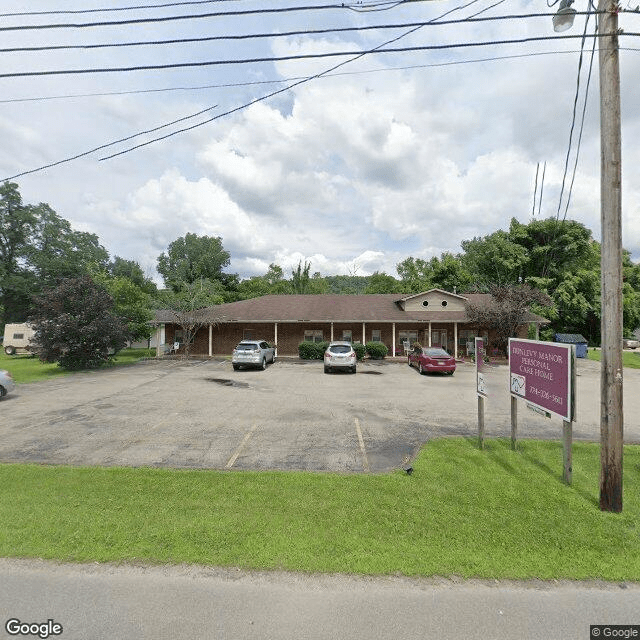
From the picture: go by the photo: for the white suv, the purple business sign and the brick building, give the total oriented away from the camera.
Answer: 1

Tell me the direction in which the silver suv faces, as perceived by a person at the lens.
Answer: facing away from the viewer and to the right of the viewer

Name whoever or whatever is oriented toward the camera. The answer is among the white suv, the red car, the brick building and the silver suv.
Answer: the brick building

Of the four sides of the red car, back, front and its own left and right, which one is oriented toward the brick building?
front

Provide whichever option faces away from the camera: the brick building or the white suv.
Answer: the white suv

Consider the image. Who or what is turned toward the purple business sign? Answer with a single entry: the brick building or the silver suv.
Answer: the brick building

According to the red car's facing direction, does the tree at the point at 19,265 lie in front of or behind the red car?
in front

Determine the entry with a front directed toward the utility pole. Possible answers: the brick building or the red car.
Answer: the brick building

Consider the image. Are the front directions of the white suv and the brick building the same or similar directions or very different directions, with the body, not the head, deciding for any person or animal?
very different directions

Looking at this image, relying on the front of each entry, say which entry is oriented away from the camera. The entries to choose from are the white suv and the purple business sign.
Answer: the white suv

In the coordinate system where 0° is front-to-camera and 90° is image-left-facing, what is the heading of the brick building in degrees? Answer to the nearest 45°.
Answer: approximately 0°
